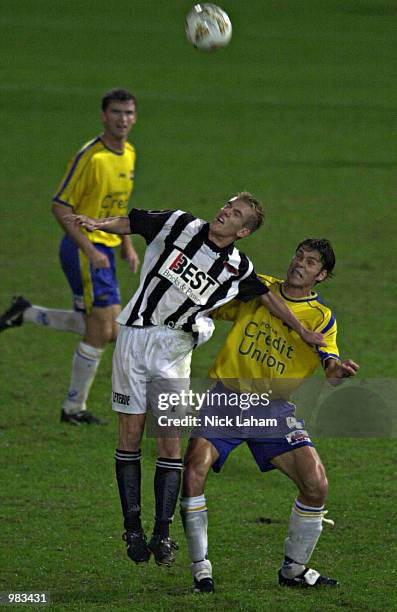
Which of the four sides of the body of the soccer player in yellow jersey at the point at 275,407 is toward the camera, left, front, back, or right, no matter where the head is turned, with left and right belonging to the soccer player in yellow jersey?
front

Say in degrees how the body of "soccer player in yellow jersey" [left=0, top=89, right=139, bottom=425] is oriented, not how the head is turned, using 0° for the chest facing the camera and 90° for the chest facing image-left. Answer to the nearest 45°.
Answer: approximately 315°

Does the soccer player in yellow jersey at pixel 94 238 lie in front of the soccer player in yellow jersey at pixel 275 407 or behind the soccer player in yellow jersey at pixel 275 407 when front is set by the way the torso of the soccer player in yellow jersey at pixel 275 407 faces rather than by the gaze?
behind

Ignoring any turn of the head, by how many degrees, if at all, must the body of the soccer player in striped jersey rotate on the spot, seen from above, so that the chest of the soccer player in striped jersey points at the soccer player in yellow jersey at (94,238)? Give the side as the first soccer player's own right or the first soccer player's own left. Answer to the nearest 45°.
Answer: approximately 180°

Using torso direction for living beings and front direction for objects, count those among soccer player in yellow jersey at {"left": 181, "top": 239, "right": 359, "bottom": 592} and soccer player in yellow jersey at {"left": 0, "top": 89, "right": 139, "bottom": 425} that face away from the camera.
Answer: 0

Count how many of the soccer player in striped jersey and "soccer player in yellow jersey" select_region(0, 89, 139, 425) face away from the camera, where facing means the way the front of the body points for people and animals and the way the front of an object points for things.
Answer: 0

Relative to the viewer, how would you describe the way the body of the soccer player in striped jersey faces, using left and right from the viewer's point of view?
facing the viewer
